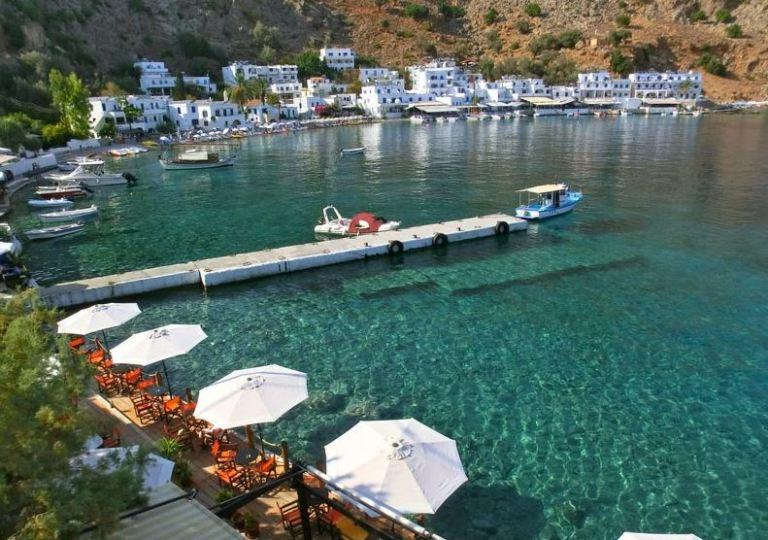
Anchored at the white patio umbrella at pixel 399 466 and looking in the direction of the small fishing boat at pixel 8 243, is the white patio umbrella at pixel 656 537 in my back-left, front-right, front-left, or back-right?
back-right

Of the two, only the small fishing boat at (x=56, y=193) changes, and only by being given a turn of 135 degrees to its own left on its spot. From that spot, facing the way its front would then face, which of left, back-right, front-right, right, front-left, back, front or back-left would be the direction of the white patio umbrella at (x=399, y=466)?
back-left

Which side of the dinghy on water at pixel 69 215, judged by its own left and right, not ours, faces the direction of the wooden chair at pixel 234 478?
right

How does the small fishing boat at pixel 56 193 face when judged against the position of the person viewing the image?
facing to the right of the viewer

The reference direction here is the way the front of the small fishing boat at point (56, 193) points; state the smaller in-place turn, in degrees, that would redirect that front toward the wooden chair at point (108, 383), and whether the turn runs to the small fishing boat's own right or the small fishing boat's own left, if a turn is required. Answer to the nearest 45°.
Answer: approximately 90° to the small fishing boat's own right

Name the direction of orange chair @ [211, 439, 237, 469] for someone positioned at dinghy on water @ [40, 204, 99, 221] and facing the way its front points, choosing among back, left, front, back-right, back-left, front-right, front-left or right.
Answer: right

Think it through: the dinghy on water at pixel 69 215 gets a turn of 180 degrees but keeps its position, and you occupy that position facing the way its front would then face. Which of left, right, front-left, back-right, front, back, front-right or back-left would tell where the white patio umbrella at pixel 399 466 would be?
left

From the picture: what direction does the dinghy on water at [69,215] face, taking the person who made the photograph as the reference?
facing to the right of the viewer
